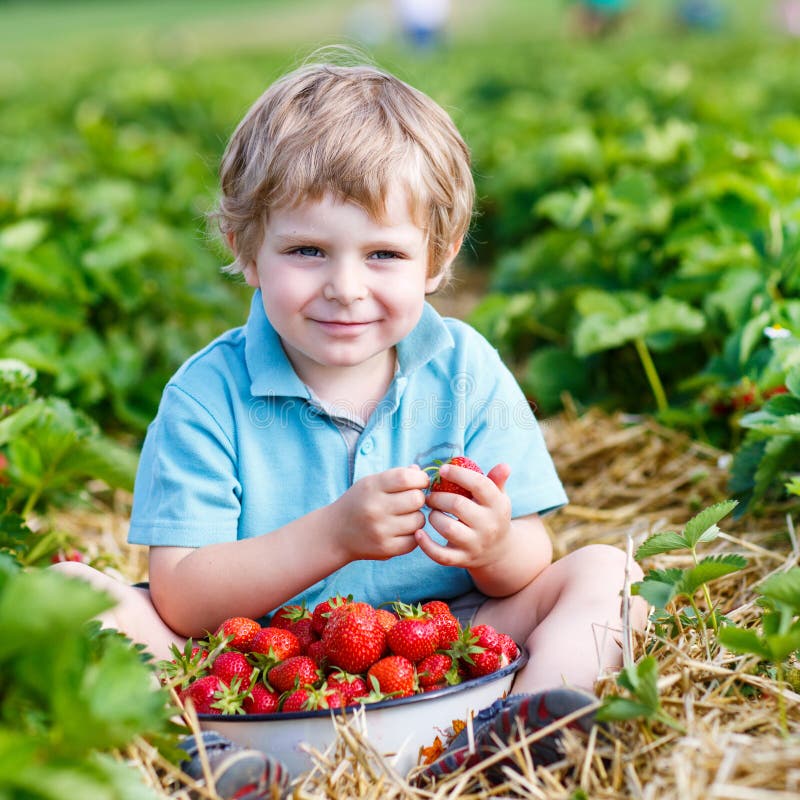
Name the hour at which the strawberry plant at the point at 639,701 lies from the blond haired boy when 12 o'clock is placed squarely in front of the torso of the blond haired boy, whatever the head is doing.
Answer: The strawberry plant is roughly at 11 o'clock from the blond haired boy.

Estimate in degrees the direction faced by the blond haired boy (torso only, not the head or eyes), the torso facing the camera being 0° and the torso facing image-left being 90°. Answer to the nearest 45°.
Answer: approximately 0°
